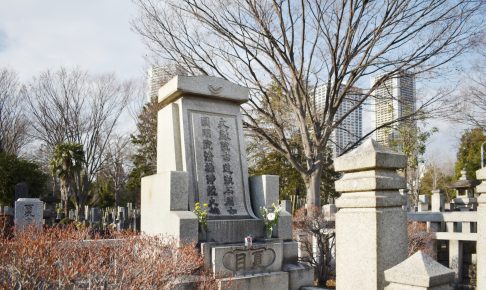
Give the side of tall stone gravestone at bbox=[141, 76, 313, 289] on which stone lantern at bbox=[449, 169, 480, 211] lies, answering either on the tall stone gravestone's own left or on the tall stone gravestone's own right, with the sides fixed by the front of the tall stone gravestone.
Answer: on the tall stone gravestone's own left

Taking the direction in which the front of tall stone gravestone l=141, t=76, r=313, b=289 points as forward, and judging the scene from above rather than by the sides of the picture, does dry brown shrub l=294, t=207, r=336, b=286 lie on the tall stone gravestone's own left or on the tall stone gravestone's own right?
on the tall stone gravestone's own left

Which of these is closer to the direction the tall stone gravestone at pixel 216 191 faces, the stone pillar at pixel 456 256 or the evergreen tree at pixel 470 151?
the stone pillar

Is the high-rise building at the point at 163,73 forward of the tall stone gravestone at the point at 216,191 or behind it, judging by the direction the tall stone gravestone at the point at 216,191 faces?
behind

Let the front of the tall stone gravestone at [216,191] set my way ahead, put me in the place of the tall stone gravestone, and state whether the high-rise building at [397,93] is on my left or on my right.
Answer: on my left

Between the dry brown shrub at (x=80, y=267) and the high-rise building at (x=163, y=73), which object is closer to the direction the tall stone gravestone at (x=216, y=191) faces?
the dry brown shrub

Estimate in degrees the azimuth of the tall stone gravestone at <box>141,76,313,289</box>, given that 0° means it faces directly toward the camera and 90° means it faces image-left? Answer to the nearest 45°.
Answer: approximately 315°

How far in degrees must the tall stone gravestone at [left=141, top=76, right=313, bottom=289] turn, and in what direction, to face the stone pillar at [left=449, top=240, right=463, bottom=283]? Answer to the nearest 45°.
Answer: approximately 45° to its left

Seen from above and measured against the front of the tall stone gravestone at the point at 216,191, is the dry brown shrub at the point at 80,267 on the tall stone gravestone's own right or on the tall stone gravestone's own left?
on the tall stone gravestone's own right
